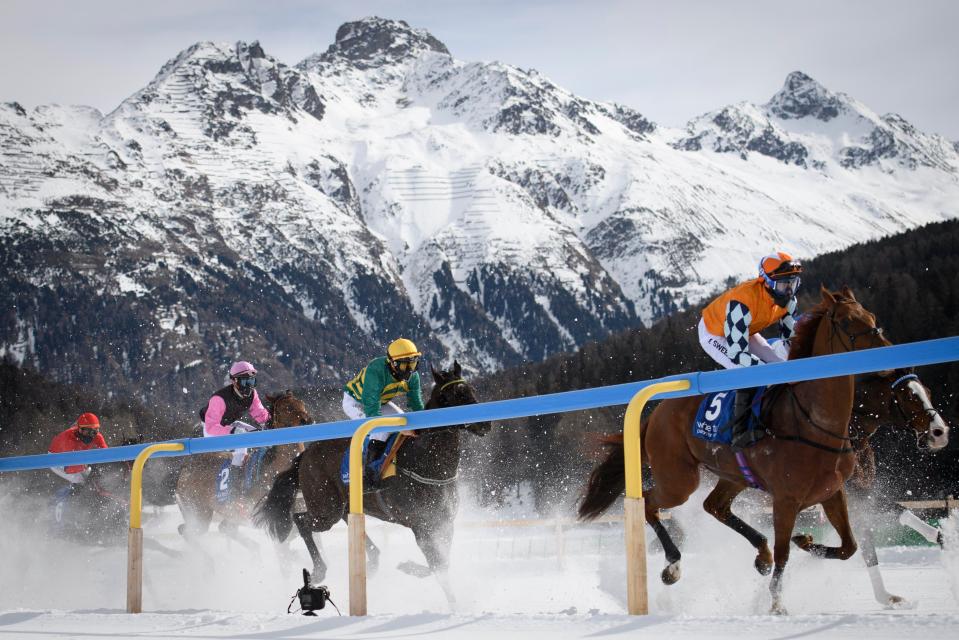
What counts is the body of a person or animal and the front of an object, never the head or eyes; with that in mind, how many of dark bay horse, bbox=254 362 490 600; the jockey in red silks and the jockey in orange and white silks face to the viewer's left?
0

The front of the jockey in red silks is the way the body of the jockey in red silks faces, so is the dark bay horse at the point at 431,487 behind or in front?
in front

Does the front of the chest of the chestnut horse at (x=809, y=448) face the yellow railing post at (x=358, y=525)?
no

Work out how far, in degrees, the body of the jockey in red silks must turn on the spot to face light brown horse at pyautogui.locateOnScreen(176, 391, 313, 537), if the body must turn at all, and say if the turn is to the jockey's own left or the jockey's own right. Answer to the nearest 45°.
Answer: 0° — they already face it

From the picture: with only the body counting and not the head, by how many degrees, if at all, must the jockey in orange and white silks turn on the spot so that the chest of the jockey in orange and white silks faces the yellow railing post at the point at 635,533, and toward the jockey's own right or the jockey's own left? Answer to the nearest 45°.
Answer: approximately 45° to the jockey's own right

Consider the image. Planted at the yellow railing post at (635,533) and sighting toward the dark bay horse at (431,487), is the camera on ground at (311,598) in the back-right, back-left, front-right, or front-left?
front-left

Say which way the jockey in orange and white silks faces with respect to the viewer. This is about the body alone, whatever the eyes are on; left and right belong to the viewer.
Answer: facing the viewer and to the right of the viewer

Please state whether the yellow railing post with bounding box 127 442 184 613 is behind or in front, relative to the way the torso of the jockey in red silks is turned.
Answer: in front

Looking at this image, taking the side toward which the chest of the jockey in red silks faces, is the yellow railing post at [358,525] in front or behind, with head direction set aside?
in front

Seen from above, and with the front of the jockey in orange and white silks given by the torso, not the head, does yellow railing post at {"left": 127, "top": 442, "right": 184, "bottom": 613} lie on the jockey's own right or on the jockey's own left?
on the jockey's own right
